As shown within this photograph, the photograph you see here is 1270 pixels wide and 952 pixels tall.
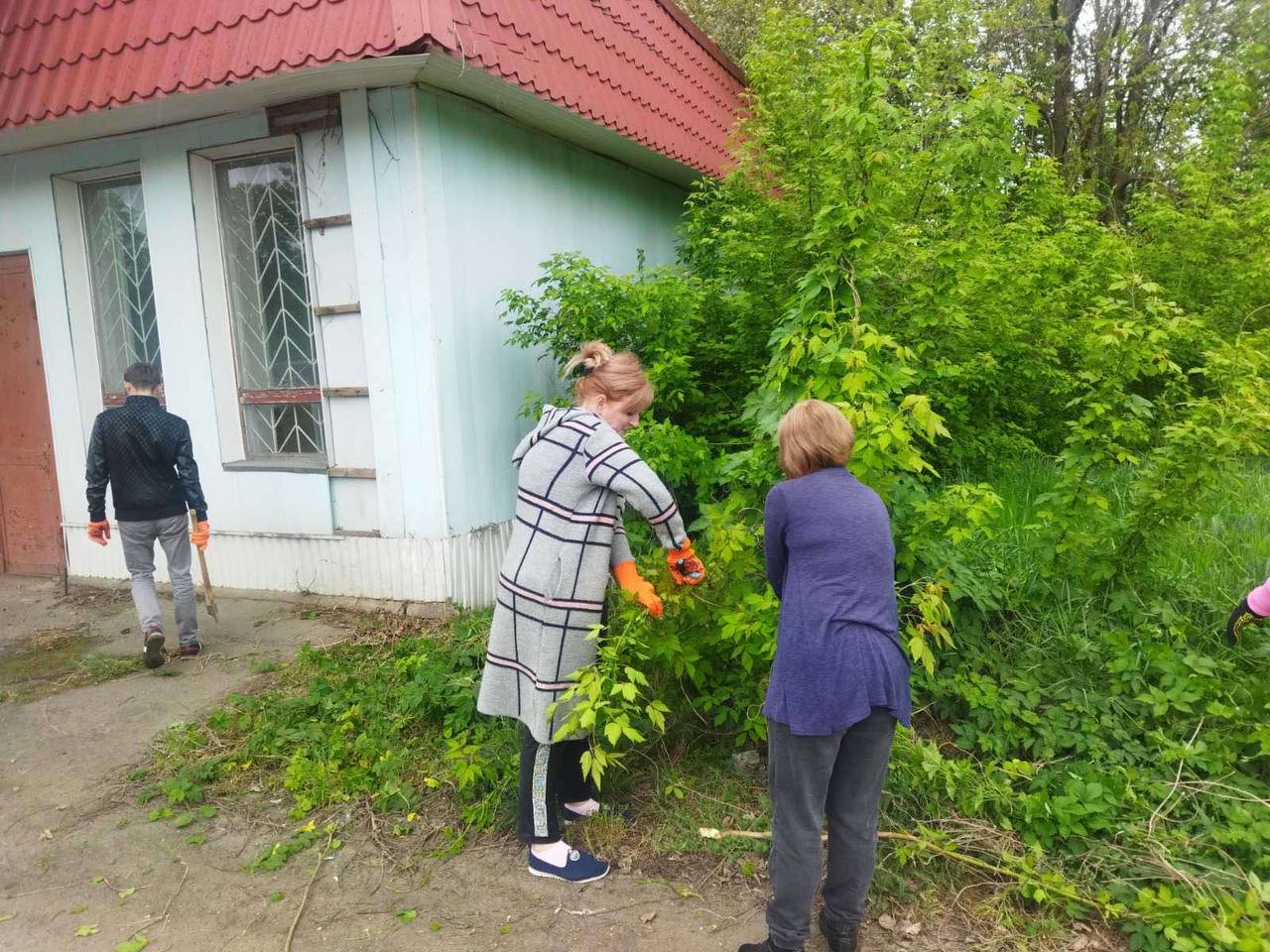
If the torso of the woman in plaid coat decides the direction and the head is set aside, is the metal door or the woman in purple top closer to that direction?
the woman in purple top

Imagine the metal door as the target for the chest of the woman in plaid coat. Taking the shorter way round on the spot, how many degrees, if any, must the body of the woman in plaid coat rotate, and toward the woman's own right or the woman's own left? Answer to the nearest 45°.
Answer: approximately 135° to the woman's own left

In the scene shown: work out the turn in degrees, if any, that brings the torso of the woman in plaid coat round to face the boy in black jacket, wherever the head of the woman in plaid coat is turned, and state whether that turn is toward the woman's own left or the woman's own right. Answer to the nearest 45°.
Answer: approximately 135° to the woman's own left

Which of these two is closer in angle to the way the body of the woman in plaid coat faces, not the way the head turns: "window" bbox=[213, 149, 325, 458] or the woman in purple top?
the woman in purple top

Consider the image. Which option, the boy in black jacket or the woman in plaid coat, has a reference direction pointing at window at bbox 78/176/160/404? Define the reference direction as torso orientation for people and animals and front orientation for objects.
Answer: the boy in black jacket

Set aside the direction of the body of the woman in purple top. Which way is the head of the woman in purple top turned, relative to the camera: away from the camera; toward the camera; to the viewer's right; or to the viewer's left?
away from the camera

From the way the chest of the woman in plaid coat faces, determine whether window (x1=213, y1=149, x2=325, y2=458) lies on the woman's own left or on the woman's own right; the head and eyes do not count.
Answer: on the woman's own left

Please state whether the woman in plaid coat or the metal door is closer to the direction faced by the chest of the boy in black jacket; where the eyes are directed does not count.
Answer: the metal door

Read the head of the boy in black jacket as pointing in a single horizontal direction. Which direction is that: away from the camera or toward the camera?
away from the camera

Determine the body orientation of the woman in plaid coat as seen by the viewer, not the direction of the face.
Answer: to the viewer's right

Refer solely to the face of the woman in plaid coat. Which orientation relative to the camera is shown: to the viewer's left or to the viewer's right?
to the viewer's right

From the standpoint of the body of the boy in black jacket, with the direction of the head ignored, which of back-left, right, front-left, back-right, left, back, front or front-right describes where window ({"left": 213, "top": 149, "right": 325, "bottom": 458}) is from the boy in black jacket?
front-right

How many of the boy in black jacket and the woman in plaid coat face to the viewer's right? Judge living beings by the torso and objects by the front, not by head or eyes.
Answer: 1

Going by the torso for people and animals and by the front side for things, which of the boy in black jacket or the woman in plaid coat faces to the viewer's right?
the woman in plaid coat

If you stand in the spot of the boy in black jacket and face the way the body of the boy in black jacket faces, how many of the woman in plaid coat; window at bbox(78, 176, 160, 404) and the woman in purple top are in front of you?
1

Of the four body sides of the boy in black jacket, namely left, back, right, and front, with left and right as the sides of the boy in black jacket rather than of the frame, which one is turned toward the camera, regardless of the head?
back
